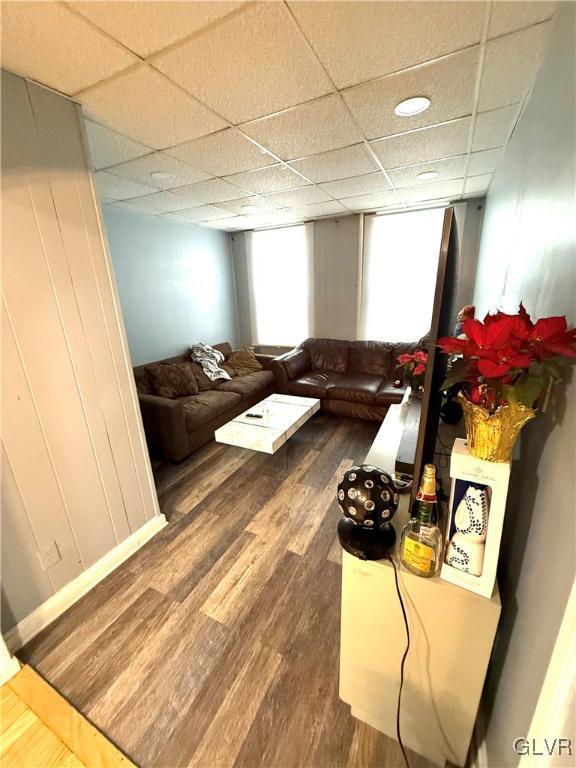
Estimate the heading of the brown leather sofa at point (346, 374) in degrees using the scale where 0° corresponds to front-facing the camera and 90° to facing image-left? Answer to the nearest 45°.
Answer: approximately 45°

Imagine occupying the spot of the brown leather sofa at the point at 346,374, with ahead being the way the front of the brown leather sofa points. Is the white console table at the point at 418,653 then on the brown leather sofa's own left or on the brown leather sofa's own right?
on the brown leather sofa's own left

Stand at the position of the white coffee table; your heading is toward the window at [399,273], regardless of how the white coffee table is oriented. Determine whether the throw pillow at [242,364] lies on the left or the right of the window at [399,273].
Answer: left

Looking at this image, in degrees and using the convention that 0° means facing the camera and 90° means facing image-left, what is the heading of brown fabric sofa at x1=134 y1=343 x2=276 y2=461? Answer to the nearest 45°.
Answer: approximately 315°

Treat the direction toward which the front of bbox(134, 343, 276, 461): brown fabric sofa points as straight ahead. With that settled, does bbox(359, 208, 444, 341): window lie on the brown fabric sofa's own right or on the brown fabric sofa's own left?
on the brown fabric sofa's own left

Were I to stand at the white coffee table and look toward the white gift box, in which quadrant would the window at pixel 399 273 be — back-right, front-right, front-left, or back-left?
back-left

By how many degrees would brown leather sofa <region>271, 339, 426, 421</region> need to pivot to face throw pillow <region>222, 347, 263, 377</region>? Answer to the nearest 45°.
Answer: approximately 45° to its right

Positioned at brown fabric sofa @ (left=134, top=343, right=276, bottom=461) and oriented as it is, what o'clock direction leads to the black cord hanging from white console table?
The black cord hanging from white console table is roughly at 1 o'clock from the brown fabric sofa.
